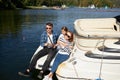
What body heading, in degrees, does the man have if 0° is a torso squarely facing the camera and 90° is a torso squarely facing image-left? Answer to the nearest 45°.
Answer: approximately 45°

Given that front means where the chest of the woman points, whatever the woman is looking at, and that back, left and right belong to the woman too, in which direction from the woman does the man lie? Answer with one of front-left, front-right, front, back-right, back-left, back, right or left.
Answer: right

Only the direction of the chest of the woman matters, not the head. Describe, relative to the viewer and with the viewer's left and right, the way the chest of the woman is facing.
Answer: facing the viewer and to the left of the viewer

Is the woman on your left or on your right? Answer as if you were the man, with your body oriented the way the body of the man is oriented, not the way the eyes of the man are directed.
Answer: on your left
